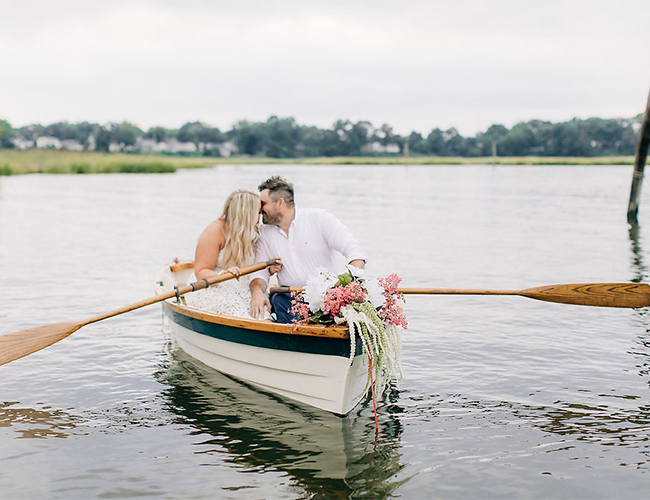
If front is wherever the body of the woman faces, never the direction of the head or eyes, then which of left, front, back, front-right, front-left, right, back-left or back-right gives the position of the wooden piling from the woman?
left

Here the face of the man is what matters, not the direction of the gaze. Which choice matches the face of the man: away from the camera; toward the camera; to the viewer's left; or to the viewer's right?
to the viewer's left

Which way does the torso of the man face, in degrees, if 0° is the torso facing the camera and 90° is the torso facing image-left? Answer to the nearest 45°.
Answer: approximately 45°

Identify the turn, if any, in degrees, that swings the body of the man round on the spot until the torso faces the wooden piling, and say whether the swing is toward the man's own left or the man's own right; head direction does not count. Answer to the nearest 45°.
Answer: approximately 180°
